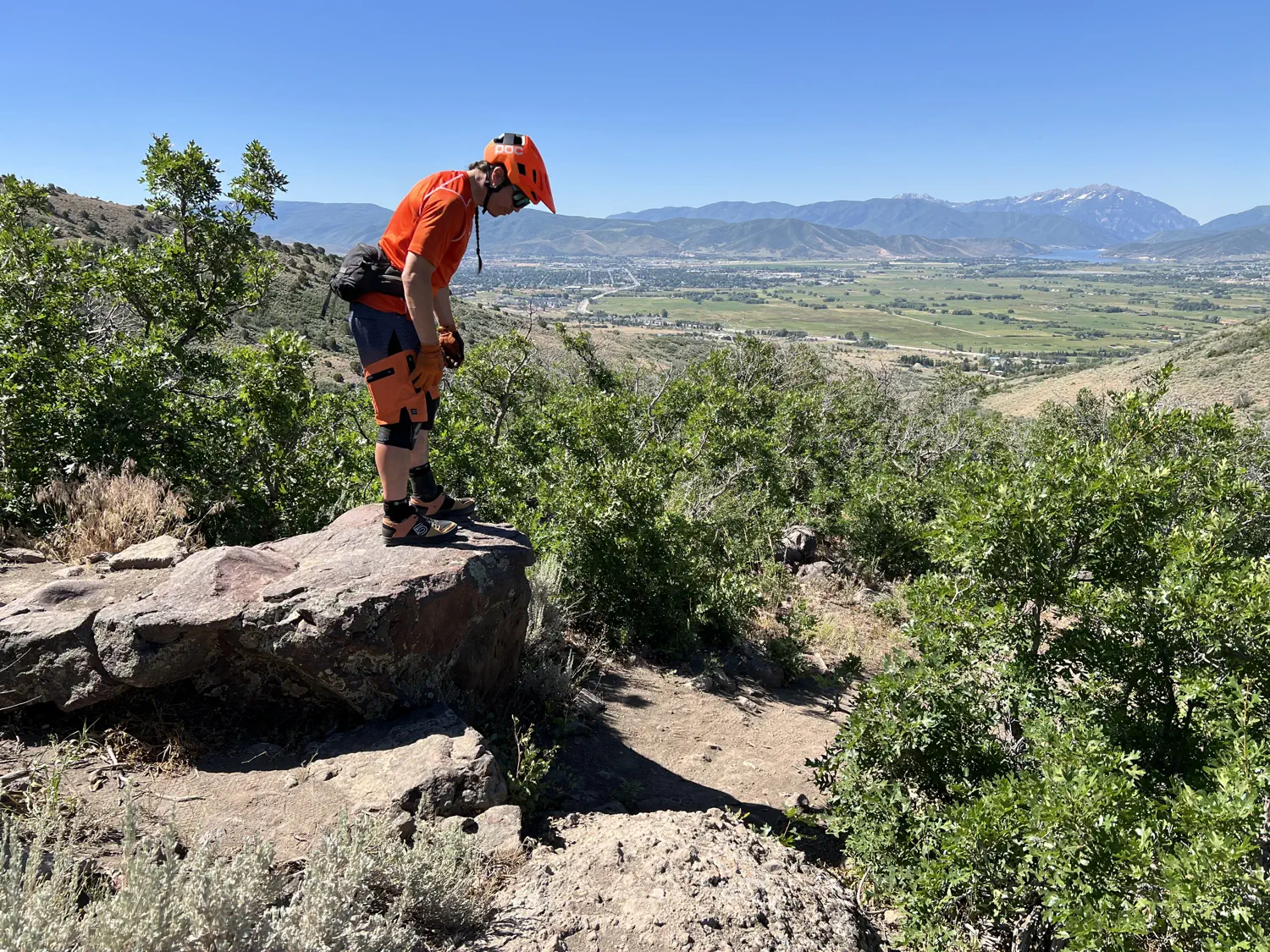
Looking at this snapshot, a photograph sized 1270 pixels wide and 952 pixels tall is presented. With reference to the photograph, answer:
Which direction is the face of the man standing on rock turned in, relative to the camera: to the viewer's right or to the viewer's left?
to the viewer's right

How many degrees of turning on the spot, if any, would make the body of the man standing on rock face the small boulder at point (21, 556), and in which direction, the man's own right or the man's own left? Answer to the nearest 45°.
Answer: approximately 180°

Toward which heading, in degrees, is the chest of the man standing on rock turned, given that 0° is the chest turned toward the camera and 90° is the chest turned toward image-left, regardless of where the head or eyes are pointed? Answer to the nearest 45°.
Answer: approximately 270°
